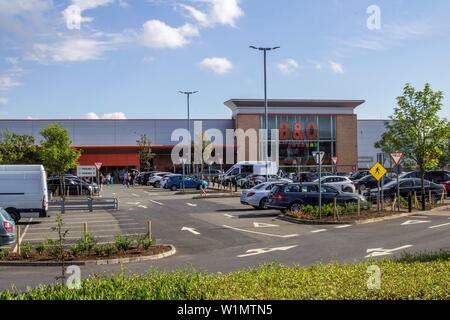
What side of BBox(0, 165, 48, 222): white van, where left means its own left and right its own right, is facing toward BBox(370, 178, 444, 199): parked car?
back

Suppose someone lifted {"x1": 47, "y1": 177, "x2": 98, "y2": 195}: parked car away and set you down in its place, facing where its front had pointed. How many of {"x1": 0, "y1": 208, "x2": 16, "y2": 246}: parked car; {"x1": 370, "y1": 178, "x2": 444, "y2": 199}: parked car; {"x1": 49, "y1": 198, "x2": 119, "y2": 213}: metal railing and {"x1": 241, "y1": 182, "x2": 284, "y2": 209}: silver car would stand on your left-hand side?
0

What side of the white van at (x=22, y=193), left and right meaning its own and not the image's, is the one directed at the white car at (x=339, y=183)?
back

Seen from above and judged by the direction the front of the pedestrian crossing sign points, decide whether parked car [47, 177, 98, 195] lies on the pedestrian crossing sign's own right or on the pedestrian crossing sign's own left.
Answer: on the pedestrian crossing sign's own right

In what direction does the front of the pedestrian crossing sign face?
toward the camera

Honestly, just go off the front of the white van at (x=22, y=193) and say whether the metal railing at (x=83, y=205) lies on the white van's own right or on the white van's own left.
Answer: on the white van's own right

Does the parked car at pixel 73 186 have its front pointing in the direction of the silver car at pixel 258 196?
no

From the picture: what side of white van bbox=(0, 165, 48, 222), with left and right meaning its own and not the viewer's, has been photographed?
left

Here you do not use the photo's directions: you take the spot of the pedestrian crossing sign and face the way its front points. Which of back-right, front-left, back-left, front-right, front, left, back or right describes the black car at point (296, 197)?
right

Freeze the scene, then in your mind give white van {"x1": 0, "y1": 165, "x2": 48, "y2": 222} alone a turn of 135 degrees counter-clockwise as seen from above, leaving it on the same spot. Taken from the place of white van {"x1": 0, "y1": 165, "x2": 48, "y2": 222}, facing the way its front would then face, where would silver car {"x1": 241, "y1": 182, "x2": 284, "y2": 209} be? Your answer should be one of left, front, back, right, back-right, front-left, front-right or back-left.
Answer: front-left

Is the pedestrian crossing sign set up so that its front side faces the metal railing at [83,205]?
no

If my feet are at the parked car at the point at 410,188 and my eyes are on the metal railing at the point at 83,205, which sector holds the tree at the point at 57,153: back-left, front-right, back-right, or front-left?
front-right
